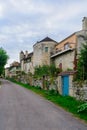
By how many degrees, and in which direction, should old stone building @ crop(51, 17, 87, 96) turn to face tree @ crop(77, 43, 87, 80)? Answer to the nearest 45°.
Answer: approximately 45° to its left

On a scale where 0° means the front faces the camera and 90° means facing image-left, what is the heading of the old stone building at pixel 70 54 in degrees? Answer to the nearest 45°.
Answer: approximately 45°
